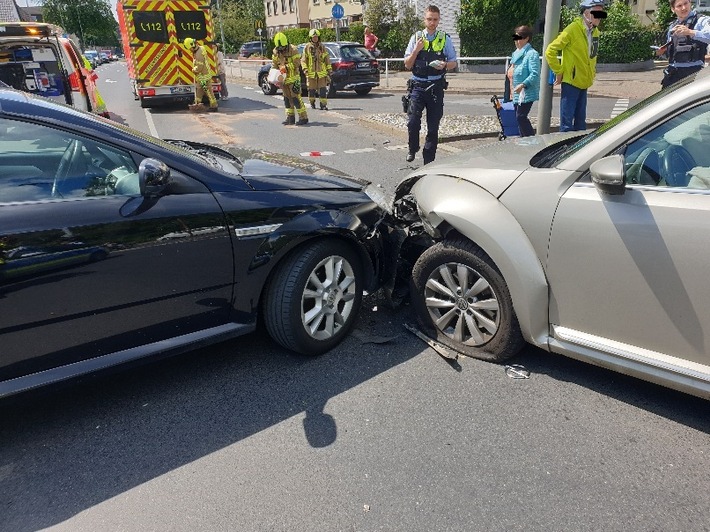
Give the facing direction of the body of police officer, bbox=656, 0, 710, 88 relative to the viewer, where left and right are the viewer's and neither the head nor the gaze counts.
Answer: facing the viewer and to the left of the viewer

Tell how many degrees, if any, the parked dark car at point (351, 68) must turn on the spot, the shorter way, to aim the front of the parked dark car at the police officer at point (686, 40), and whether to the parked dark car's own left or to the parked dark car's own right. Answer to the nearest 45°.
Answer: approximately 135° to the parked dark car's own left

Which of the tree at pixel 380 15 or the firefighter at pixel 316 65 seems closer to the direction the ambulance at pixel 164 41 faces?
the tree

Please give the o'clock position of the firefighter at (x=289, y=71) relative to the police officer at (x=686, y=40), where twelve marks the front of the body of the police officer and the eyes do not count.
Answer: The firefighter is roughly at 2 o'clock from the police officer.

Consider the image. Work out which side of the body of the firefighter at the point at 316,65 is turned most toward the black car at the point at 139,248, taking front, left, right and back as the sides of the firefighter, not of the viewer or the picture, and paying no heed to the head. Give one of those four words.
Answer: front

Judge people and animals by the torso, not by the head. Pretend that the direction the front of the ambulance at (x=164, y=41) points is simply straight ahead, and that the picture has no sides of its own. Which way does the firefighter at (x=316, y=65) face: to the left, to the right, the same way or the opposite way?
the opposite way

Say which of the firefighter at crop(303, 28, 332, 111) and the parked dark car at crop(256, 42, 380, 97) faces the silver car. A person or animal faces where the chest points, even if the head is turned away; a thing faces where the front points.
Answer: the firefighter

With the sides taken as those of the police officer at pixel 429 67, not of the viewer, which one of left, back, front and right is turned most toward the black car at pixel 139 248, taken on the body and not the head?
front

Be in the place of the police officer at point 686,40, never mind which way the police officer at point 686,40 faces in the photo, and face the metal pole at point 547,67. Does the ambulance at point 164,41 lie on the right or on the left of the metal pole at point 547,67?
right

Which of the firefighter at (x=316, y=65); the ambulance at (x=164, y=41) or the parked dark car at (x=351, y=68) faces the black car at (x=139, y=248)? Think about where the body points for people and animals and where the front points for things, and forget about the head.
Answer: the firefighter

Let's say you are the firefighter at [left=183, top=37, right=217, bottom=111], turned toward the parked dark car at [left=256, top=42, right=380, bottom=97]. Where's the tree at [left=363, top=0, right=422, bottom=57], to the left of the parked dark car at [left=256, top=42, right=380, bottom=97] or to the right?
left

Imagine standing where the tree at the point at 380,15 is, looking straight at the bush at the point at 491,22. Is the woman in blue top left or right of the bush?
right

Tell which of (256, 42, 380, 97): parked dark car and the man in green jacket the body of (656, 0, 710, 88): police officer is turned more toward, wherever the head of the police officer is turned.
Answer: the man in green jacket

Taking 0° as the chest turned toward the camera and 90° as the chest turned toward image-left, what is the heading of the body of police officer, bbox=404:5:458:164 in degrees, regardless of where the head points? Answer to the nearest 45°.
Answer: approximately 0°

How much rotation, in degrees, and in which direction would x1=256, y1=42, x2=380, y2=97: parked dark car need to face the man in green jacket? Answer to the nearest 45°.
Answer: approximately 135° to its left

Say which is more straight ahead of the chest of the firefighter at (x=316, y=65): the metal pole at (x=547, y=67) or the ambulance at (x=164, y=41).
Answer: the metal pole

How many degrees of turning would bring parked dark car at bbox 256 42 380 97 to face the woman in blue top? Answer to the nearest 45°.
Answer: approximately 135° to its left
